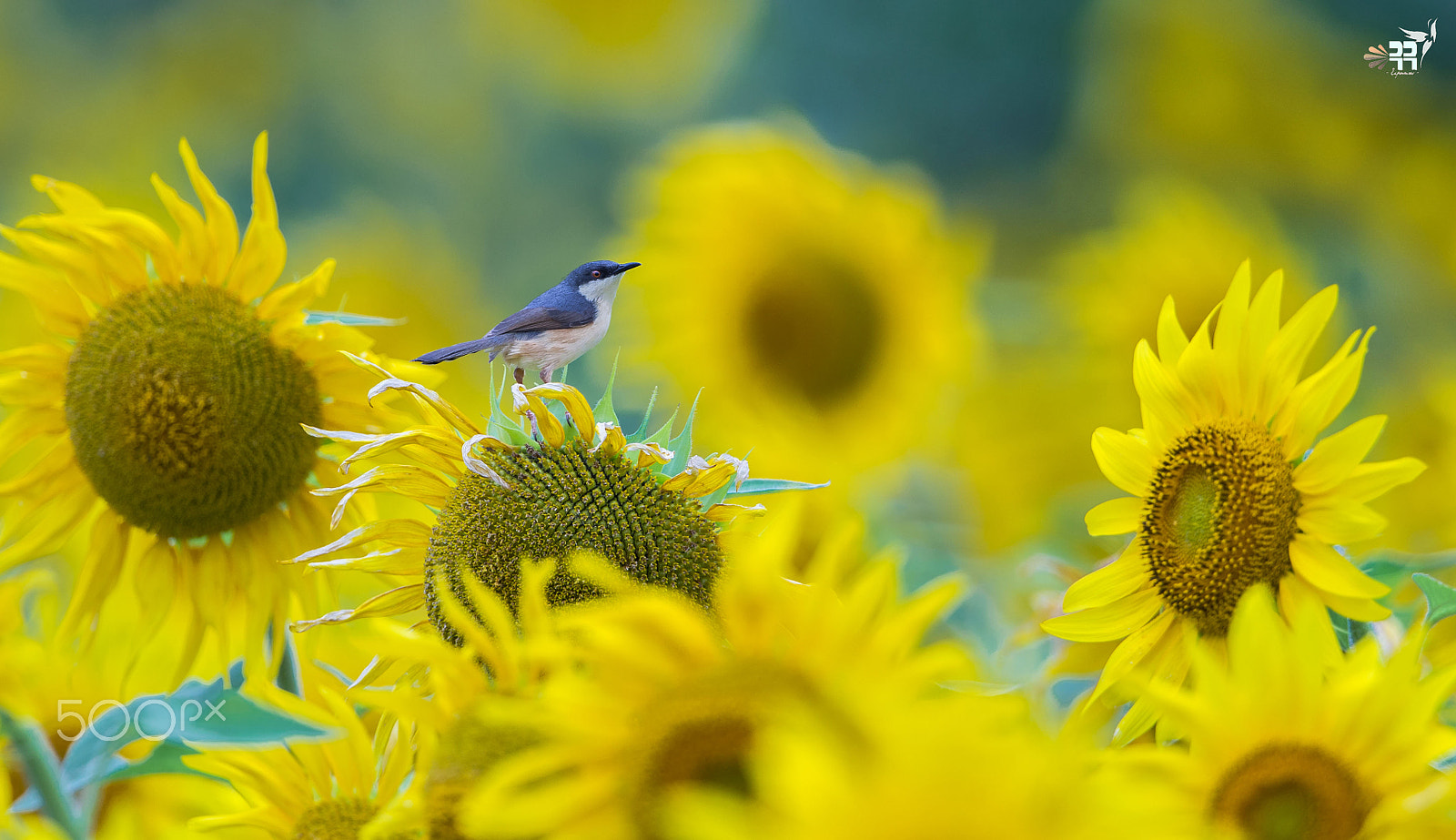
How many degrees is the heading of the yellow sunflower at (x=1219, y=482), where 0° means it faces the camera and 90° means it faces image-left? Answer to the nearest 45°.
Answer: approximately 45°

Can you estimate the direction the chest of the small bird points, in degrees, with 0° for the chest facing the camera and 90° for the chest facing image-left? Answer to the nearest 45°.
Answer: approximately 270°

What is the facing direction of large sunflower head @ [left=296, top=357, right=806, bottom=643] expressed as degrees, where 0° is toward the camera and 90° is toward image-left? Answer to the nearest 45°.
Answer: approximately 0°

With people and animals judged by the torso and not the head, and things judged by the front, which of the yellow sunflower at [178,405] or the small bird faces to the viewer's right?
the small bird

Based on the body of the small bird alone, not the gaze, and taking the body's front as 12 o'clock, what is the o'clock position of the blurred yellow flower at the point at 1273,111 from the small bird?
The blurred yellow flower is roughly at 10 o'clock from the small bird.

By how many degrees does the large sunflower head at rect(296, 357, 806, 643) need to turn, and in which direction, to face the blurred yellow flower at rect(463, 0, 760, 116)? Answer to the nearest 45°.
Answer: approximately 180°

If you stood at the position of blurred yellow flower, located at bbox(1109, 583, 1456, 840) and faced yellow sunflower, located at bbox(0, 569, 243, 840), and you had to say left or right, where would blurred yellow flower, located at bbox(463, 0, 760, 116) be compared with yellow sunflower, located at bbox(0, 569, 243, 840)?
right
